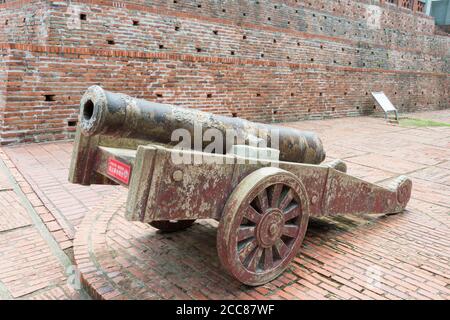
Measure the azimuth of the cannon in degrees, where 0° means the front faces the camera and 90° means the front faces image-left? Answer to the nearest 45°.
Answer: approximately 45°
